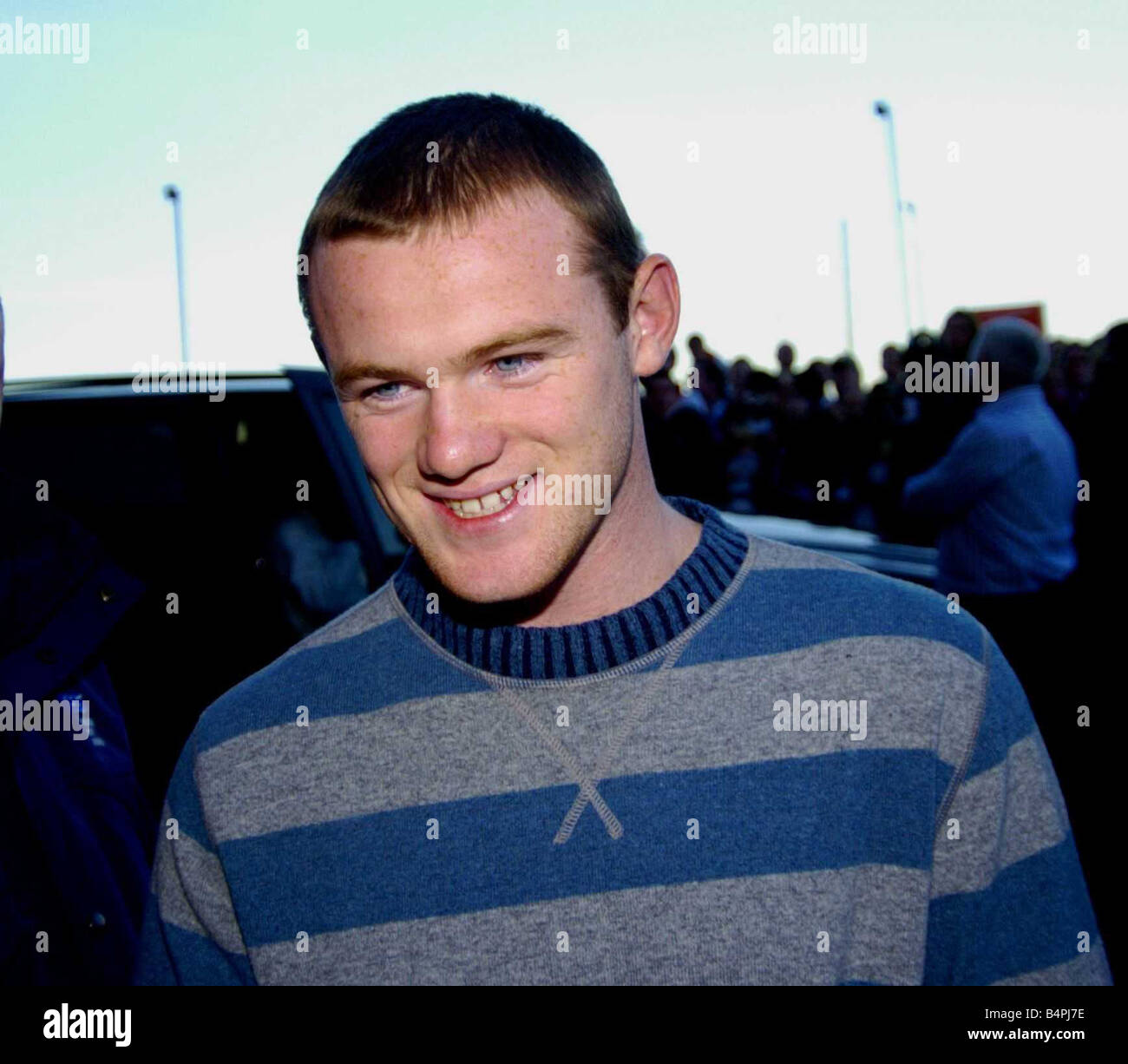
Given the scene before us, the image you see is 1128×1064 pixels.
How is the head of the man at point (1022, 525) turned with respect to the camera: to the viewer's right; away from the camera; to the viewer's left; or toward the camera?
away from the camera

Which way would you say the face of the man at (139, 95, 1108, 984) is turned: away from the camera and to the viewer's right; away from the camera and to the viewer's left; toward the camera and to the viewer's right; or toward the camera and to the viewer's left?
toward the camera and to the viewer's left

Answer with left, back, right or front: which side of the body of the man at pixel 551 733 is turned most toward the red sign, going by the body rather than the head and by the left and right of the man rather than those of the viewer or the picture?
back

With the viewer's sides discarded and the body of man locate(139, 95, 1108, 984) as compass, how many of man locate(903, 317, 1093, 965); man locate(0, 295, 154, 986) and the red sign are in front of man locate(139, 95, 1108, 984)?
0

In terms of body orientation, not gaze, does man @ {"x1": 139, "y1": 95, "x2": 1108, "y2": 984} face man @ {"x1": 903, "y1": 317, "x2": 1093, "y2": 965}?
no

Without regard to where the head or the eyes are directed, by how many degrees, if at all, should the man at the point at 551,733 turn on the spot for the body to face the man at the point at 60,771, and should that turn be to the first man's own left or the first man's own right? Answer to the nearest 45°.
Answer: approximately 135° to the first man's own right

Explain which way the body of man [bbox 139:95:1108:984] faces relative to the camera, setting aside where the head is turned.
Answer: toward the camera
